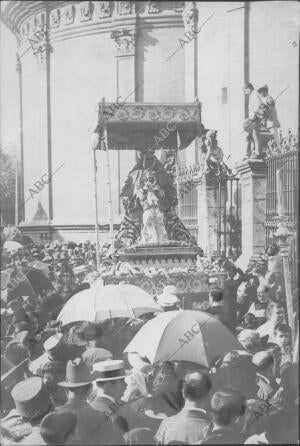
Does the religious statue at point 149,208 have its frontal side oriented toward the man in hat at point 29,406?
yes

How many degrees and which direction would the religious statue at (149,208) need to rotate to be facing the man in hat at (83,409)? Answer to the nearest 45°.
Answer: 0° — it already faces them

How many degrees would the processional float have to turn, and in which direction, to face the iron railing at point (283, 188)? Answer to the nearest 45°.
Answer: approximately 45° to its left

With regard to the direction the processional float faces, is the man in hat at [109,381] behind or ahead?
ahead

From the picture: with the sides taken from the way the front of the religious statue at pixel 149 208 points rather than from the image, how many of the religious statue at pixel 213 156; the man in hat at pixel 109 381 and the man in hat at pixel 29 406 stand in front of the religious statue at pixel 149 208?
2

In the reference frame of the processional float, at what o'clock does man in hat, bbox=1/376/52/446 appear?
The man in hat is roughly at 12 o'clock from the processional float.

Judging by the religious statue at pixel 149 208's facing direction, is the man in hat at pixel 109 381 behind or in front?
in front

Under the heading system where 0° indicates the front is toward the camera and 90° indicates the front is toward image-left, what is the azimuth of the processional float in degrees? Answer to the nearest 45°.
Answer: approximately 0°

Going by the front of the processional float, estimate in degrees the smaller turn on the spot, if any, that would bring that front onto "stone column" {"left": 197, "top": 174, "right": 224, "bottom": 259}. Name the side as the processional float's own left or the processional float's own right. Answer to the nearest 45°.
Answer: approximately 135° to the processional float's own left
